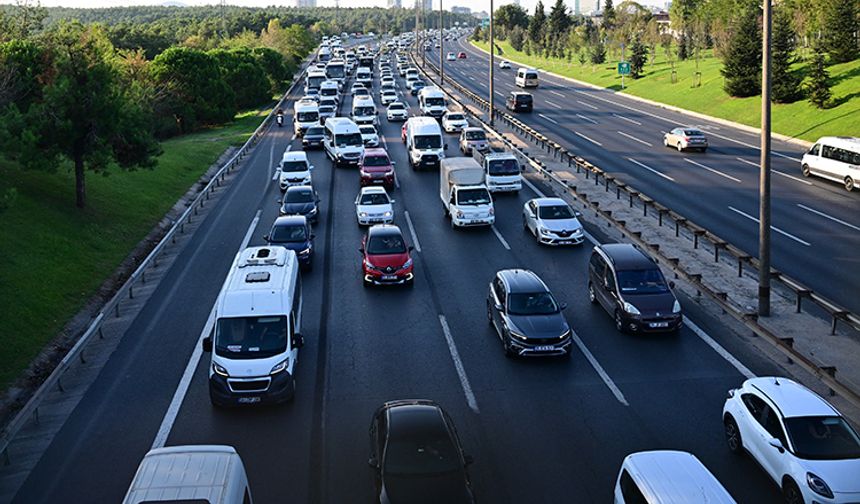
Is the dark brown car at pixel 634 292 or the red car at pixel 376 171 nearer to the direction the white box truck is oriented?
the dark brown car

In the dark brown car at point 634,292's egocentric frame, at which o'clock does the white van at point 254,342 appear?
The white van is roughly at 3 o'clock from the dark brown car.

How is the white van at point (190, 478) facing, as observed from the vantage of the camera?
facing the viewer

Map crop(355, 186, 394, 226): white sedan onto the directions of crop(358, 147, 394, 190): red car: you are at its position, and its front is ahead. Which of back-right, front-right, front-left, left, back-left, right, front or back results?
front

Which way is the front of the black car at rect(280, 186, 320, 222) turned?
toward the camera

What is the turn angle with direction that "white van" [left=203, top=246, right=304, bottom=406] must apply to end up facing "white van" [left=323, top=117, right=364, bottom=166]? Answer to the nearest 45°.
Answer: approximately 180°

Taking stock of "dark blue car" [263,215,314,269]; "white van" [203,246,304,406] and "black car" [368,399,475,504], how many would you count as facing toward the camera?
3

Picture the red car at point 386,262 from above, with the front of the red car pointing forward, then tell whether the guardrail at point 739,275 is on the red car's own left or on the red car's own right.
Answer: on the red car's own left

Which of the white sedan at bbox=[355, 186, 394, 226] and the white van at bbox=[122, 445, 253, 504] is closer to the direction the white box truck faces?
the white van

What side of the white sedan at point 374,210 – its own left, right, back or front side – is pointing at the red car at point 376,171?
back

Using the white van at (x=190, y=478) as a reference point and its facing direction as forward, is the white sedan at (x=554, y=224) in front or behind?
behind
